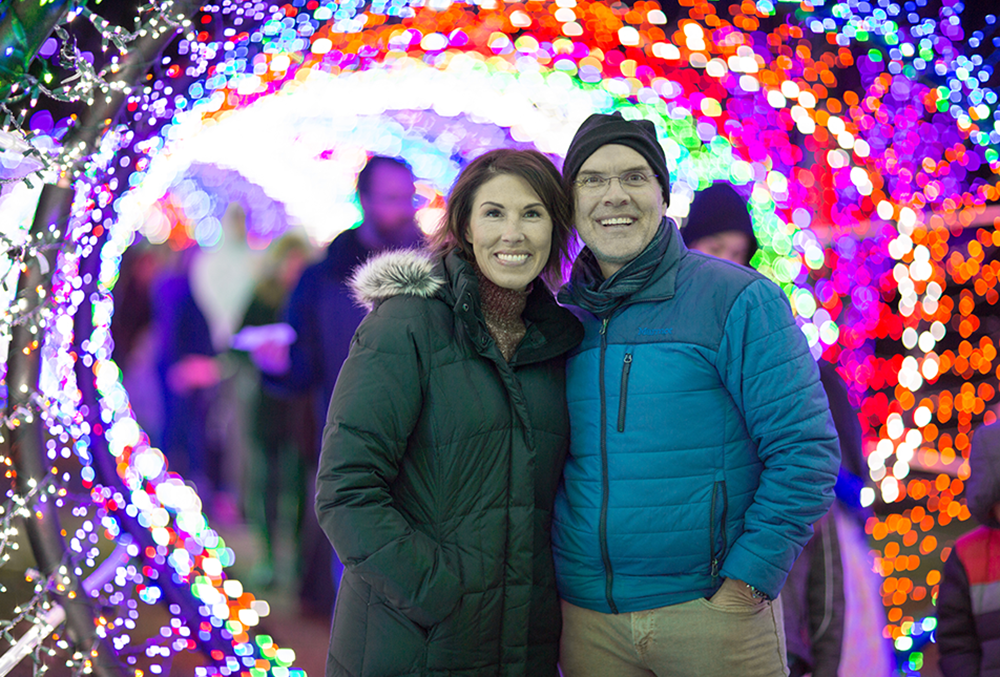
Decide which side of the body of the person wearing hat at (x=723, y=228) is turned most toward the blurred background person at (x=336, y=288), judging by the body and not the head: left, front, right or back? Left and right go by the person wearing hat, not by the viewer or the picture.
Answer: right

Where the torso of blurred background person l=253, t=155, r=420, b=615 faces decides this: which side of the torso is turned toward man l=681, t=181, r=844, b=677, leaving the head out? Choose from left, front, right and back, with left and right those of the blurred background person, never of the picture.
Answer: front

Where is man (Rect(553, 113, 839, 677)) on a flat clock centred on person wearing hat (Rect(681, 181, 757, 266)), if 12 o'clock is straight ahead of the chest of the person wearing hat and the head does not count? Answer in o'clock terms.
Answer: The man is roughly at 12 o'clock from the person wearing hat.

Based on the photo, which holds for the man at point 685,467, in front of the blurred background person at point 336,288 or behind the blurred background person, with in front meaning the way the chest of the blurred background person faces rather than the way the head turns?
in front

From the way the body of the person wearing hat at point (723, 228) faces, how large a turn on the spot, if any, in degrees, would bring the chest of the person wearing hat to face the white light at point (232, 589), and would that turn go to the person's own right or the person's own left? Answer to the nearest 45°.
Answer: approximately 90° to the person's own right

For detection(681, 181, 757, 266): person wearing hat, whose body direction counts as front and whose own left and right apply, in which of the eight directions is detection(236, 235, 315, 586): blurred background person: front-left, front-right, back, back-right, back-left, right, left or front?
right

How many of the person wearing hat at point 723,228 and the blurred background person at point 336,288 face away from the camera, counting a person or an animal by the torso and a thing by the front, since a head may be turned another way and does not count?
0

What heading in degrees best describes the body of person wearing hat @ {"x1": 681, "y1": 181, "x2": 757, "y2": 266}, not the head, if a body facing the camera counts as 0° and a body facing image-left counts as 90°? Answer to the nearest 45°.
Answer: approximately 0°
